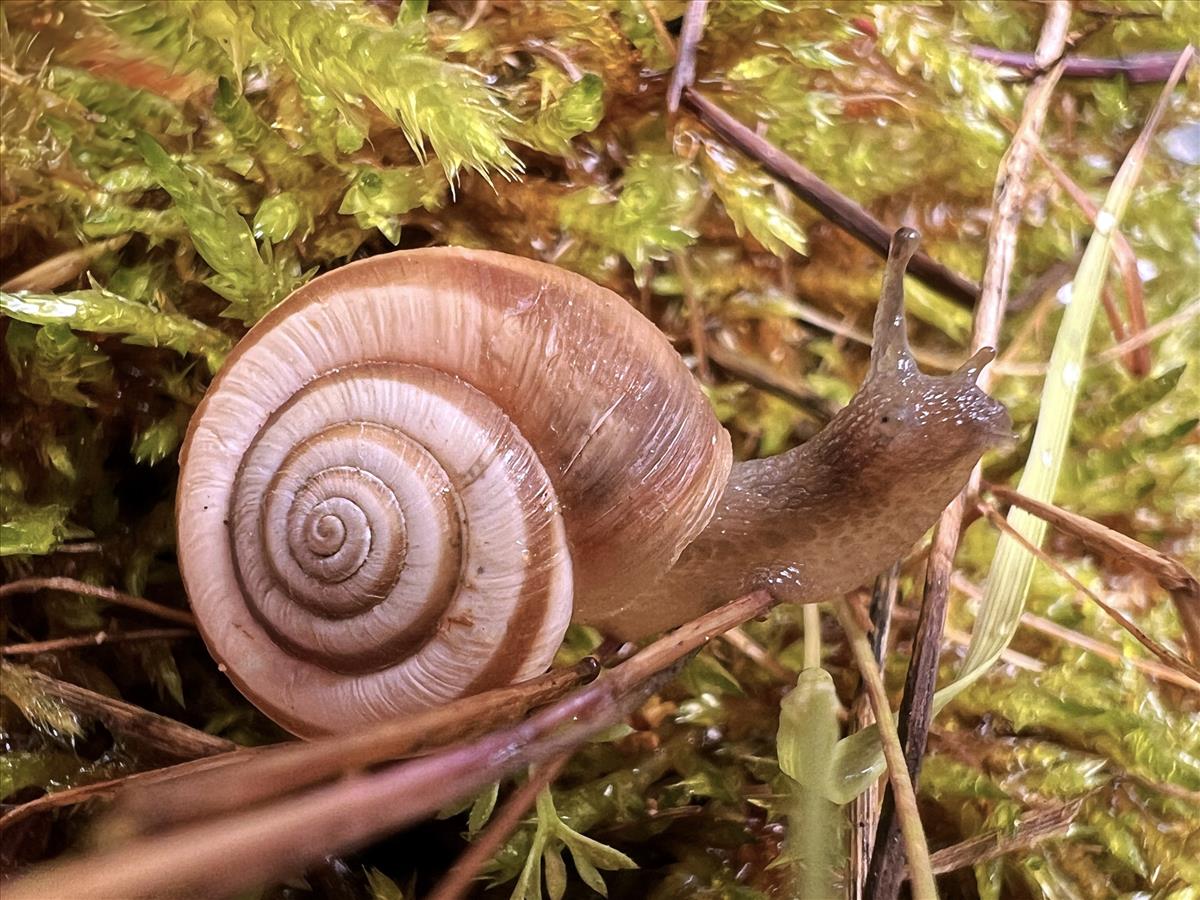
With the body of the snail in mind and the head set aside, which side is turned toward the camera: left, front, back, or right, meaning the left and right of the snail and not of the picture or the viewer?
right

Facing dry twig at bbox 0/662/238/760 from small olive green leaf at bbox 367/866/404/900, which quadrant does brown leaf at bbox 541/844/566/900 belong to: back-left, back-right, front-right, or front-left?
back-right
